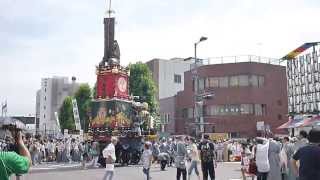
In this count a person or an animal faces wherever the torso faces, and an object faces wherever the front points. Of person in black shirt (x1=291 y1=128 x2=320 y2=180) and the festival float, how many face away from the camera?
1

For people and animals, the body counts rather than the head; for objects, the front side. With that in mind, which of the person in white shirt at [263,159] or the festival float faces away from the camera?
the person in white shirt

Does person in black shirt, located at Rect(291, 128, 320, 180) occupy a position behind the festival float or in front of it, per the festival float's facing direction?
in front

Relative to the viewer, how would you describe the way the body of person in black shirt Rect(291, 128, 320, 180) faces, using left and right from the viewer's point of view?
facing away from the viewer

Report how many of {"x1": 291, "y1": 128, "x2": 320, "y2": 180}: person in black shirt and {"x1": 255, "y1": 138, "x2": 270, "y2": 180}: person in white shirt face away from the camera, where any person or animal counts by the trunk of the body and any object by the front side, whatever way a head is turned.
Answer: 2

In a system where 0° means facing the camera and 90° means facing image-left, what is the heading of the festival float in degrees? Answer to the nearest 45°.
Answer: approximately 315°

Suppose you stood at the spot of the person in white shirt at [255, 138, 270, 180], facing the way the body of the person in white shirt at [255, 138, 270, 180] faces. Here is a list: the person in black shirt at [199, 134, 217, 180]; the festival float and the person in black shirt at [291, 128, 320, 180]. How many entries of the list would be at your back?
1

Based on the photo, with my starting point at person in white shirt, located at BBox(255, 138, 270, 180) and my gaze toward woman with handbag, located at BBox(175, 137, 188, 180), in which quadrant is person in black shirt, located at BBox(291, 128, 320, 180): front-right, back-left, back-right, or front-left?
back-left

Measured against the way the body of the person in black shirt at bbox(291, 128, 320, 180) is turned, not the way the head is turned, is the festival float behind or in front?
in front

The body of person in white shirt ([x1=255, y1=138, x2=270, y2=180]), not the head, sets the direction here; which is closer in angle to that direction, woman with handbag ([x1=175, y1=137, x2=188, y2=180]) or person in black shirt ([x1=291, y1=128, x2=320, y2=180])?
the woman with handbag

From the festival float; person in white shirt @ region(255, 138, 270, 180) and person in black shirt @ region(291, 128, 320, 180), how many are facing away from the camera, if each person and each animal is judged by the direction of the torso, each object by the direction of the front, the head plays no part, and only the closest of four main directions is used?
2

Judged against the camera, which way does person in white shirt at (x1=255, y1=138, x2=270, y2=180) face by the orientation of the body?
away from the camera

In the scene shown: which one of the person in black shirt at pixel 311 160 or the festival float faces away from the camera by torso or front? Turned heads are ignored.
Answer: the person in black shirt
